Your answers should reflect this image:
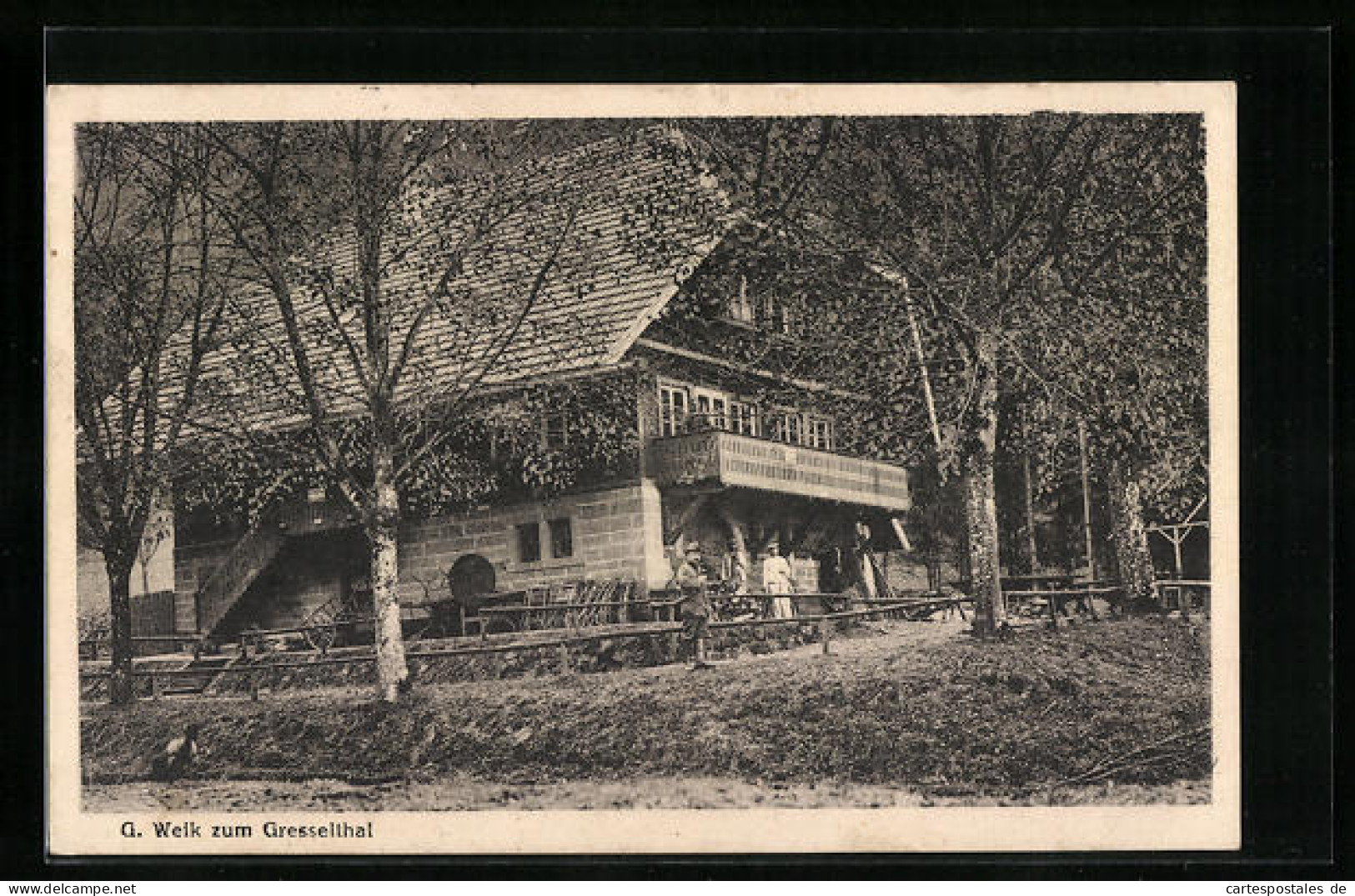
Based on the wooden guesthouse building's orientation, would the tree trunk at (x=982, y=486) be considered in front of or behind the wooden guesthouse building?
in front

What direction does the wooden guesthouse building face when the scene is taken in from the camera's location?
facing the viewer and to the right of the viewer

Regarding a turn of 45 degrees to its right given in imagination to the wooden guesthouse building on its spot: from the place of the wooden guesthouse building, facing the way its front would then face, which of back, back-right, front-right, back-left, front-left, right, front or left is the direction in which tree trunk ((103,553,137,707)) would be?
right

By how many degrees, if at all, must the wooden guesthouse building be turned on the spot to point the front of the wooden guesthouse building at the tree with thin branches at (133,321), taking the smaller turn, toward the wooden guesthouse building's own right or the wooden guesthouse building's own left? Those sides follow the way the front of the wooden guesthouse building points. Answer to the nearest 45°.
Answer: approximately 135° to the wooden guesthouse building's own right
